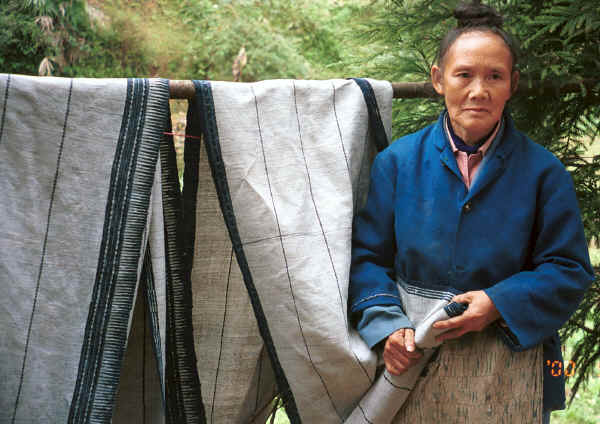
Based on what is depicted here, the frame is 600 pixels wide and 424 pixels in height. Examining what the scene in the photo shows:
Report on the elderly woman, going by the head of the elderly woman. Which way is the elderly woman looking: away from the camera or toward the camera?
toward the camera

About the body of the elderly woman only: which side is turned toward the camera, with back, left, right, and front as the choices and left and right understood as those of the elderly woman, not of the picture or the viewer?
front

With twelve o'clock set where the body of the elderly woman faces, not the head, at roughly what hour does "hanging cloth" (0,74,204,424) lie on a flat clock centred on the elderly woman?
The hanging cloth is roughly at 2 o'clock from the elderly woman.
